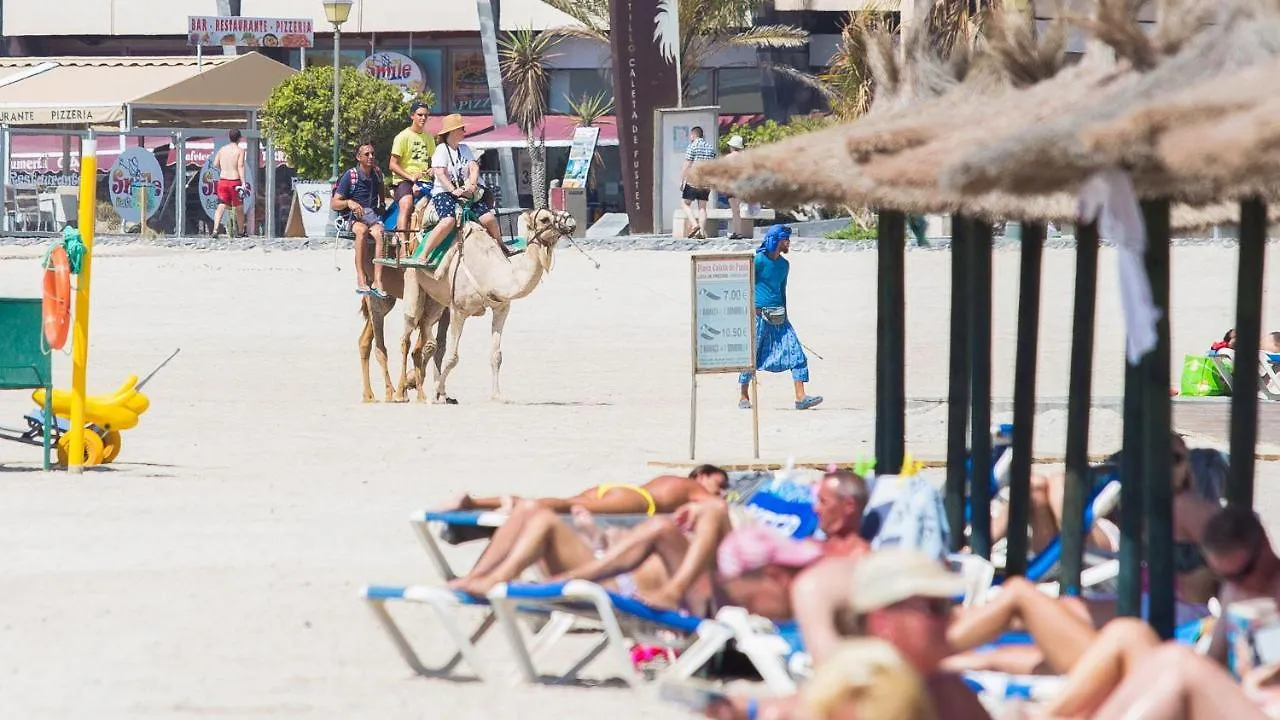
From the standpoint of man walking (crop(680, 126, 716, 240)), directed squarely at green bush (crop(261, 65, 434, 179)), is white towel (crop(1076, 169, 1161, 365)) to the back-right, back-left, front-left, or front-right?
back-left

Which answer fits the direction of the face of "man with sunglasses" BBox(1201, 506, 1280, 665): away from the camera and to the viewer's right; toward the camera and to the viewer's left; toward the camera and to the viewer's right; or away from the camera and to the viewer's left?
toward the camera and to the viewer's left

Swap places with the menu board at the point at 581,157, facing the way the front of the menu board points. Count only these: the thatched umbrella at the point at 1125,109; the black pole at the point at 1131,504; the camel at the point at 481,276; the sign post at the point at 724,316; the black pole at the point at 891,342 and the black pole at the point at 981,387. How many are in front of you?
6

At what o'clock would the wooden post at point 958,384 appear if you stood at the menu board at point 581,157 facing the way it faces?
The wooden post is roughly at 12 o'clock from the menu board.

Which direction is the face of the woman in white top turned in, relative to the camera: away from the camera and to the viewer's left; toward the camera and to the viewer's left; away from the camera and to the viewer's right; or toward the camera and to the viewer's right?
toward the camera and to the viewer's right

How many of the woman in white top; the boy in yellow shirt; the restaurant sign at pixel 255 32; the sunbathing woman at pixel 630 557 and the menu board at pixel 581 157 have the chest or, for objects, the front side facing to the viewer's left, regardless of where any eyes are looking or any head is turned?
1

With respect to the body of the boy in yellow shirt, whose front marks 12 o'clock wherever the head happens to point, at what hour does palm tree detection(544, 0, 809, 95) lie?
The palm tree is roughly at 8 o'clock from the boy in yellow shirt.

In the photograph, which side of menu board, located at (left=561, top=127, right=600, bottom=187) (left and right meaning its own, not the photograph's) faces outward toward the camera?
front

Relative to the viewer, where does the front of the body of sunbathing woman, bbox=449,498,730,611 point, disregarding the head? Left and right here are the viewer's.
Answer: facing to the left of the viewer

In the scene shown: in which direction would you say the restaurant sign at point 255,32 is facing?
toward the camera

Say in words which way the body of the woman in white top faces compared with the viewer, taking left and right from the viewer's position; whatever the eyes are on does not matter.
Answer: facing the viewer and to the right of the viewer
